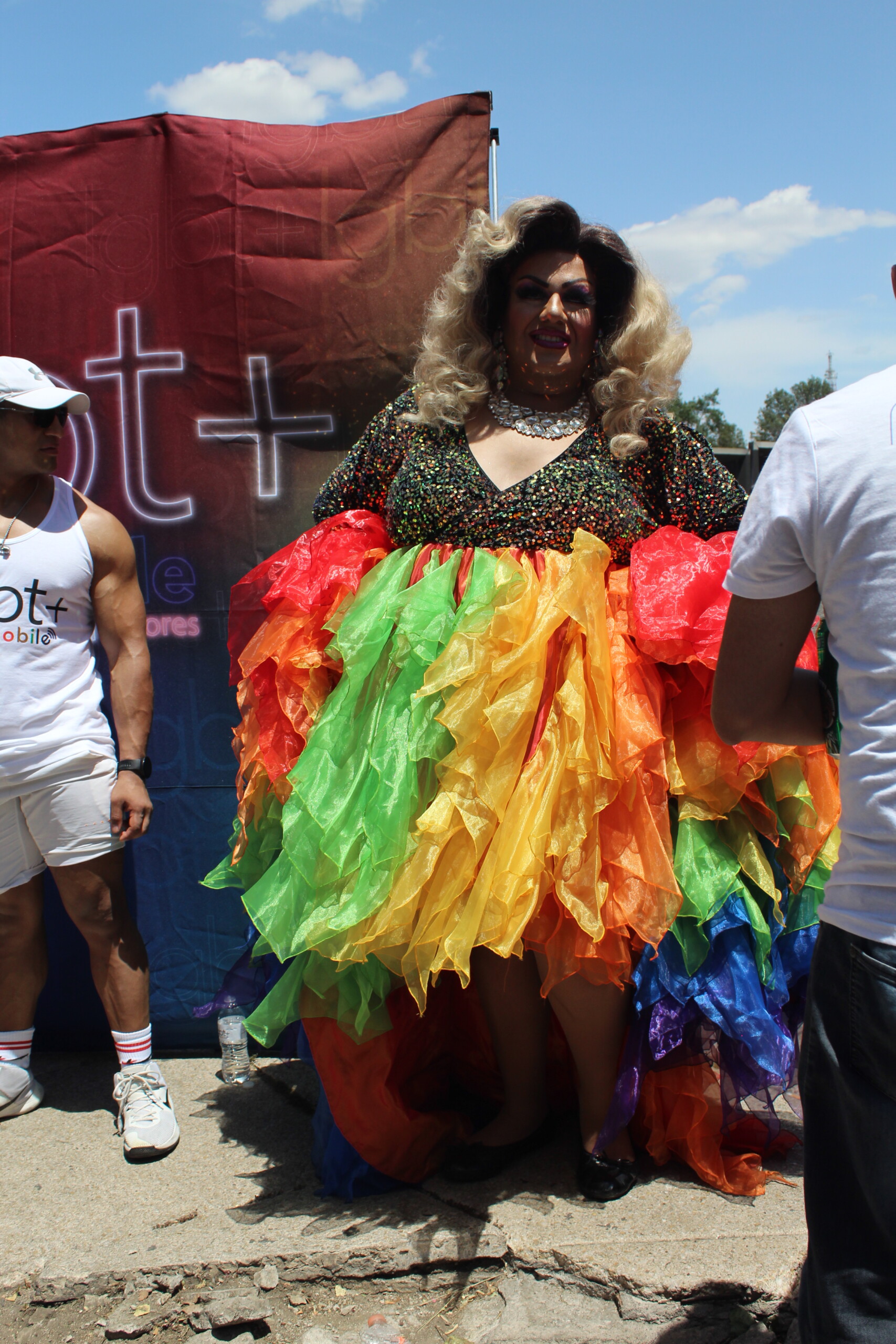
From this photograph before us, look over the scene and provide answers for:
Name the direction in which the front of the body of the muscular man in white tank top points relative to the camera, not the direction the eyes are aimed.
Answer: toward the camera

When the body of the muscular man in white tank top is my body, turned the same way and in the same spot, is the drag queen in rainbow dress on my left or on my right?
on my left

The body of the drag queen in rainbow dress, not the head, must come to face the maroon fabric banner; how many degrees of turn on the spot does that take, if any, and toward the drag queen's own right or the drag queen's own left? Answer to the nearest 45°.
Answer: approximately 135° to the drag queen's own right

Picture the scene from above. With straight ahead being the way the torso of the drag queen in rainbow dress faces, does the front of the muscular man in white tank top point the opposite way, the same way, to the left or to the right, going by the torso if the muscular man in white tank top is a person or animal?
the same way

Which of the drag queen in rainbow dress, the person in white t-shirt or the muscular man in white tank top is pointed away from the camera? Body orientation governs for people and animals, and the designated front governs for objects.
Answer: the person in white t-shirt

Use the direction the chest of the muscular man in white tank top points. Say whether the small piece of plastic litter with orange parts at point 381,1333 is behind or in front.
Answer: in front

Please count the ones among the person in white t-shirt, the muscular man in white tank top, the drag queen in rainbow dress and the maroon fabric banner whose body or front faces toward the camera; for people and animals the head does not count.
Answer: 3

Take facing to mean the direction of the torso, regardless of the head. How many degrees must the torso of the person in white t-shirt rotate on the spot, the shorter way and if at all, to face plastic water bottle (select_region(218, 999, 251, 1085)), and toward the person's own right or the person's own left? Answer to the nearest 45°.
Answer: approximately 45° to the person's own left

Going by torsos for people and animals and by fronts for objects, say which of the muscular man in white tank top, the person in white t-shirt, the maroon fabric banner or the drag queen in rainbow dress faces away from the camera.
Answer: the person in white t-shirt

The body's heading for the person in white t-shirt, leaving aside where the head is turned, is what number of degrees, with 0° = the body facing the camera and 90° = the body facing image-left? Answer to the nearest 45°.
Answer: approximately 180°

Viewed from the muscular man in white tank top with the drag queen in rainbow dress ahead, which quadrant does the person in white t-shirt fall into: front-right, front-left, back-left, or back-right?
front-right

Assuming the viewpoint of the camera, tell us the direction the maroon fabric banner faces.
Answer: facing the viewer

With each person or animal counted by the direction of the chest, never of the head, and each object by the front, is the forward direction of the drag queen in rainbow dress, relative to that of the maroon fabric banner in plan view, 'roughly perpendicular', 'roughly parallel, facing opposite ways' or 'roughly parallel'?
roughly parallel
